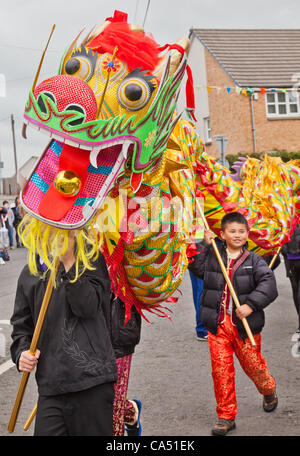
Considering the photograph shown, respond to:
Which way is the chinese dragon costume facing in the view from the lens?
facing the viewer and to the left of the viewer
